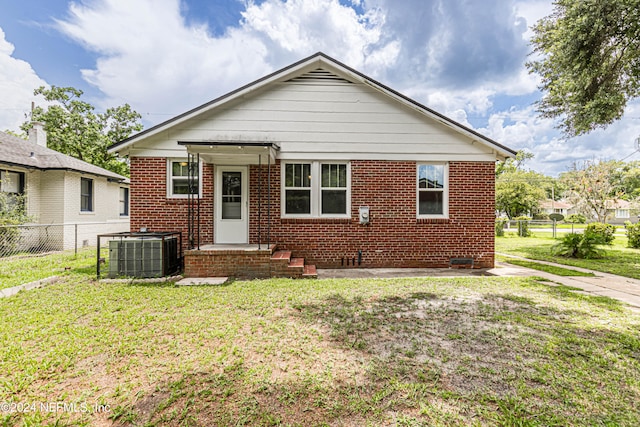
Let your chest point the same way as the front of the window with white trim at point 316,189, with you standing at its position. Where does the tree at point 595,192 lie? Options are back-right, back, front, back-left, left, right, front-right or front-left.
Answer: back-left

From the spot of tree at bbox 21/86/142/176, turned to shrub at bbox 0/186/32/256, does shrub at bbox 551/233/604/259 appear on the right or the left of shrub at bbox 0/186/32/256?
left

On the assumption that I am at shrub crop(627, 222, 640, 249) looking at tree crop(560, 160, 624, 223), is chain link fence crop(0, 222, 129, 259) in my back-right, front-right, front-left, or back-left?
back-left

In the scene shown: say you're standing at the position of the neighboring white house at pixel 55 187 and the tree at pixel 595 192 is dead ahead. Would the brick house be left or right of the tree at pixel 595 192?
right

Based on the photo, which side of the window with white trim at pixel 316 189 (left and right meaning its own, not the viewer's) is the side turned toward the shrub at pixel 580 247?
left

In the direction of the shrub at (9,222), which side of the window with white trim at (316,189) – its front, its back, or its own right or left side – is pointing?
right

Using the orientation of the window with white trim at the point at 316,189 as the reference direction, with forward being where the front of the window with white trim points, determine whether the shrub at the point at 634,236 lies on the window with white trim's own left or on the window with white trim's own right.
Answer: on the window with white trim's own left

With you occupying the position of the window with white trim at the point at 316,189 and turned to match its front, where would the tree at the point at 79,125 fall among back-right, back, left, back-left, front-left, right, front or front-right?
back-right

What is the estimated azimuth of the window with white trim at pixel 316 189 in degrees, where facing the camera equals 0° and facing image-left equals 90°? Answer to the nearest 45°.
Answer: approximately 0°

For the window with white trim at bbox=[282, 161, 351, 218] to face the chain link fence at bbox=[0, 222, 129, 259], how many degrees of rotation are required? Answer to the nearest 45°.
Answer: approximately 90° to its right

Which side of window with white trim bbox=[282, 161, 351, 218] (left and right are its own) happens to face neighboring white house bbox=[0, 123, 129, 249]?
right
